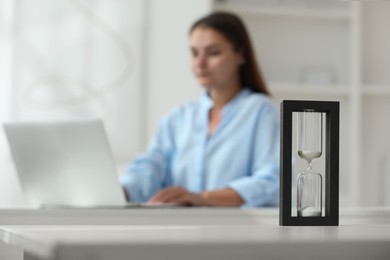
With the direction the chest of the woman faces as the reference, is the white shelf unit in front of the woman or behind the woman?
behind

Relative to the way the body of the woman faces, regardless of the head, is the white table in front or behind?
in front

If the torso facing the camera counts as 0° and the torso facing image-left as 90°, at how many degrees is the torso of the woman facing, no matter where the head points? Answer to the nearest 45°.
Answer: approximately 45°

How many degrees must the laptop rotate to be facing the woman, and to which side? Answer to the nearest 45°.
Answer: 0° — it already faces them

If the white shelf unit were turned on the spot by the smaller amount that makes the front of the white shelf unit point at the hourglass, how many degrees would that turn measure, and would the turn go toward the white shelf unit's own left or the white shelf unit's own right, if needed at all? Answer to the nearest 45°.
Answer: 0° — it already faces it

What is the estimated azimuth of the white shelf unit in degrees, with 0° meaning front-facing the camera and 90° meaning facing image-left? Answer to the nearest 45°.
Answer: approximately 0°

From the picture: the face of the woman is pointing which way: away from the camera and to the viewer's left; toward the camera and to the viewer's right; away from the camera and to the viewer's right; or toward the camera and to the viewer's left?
toward the camera and to the viewer's left

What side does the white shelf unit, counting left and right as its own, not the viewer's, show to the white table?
front

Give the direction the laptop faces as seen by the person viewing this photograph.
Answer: facing away from the viewer and to the right of the viewer
